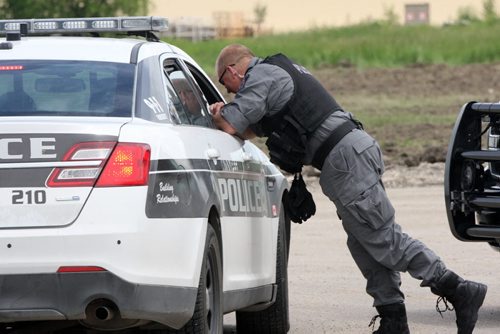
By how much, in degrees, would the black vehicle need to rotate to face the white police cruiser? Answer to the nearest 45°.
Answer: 0° — it already faces it

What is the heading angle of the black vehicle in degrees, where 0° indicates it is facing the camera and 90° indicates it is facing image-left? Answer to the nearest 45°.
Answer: approximately 45°

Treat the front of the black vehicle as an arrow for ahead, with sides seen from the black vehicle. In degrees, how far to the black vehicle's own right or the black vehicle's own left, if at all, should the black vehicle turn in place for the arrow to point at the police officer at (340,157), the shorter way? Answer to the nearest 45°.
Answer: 0° — it already faces them
